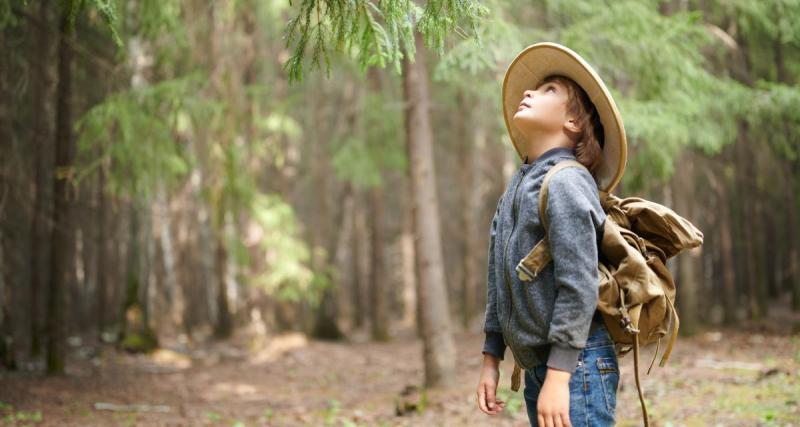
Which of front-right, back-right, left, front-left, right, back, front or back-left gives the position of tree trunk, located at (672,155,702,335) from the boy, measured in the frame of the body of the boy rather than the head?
back-right

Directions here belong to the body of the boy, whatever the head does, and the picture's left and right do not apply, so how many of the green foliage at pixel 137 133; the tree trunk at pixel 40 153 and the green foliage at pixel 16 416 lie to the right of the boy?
3

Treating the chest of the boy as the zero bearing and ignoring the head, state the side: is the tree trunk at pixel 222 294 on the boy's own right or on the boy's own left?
on the boy's own right

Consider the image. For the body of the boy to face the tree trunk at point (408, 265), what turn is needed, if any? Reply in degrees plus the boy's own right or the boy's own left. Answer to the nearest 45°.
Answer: approximately 135° to the boy's own right

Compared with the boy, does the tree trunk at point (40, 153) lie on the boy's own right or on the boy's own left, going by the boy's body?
on the boy's own right

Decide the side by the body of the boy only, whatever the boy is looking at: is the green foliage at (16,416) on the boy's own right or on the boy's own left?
on the boy's own right

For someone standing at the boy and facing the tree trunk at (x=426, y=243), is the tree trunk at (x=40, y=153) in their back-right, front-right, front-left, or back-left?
front-left

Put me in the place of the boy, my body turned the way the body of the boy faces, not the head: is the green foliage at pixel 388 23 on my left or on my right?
on my right

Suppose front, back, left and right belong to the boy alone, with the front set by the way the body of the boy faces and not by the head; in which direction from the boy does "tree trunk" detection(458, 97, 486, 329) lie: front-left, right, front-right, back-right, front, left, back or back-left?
back-right

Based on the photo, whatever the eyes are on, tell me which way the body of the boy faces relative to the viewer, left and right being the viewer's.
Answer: facing the viewer and to the left of the viewer

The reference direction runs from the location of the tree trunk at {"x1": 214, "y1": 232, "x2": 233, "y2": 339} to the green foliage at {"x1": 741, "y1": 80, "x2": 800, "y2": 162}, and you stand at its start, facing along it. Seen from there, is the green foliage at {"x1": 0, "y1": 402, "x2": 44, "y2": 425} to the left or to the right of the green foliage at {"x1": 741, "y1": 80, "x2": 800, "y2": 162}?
right
